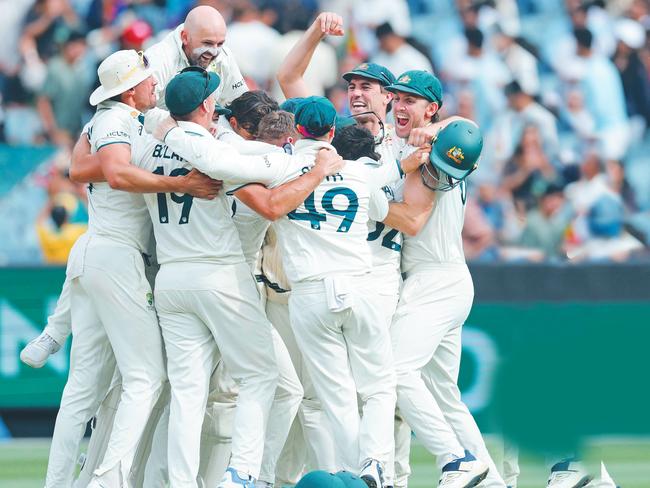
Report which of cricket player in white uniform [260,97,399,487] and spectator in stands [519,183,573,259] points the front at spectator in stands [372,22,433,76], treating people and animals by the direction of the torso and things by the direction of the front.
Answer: the cricket player in white uniform

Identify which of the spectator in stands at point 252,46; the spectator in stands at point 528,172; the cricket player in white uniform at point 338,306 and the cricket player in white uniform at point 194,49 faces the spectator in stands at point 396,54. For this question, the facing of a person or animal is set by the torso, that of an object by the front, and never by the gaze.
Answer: the cricket player in white uniform at point 338,306

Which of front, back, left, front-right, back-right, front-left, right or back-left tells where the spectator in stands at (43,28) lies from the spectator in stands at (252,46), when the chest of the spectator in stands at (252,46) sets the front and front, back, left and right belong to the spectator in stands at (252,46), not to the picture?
right

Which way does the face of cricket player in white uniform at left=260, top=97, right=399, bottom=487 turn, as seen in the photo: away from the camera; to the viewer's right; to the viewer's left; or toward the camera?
away from the camera

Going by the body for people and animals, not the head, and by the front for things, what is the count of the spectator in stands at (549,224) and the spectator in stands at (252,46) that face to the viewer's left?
0

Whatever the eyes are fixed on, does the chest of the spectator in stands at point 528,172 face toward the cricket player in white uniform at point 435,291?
yes

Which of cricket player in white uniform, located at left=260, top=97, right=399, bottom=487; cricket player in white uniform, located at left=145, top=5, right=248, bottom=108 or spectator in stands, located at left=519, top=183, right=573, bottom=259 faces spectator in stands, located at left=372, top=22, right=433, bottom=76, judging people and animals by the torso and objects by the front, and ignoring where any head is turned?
cricket player in white uniform, located at left=260, top=97, right=399, bottom=487

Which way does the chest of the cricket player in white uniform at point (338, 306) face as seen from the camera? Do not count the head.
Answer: away from the camera

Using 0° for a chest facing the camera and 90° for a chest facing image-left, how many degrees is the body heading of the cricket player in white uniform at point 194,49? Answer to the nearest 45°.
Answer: approximately 315°

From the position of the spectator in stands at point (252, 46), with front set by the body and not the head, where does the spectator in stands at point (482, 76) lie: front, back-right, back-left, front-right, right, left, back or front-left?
left

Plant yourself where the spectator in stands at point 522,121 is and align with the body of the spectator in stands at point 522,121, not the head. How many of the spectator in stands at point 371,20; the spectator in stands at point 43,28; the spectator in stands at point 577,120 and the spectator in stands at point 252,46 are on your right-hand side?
3

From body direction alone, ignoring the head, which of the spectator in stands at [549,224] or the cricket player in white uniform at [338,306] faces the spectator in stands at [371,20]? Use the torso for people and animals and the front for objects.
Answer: the cricket player in white uniform
